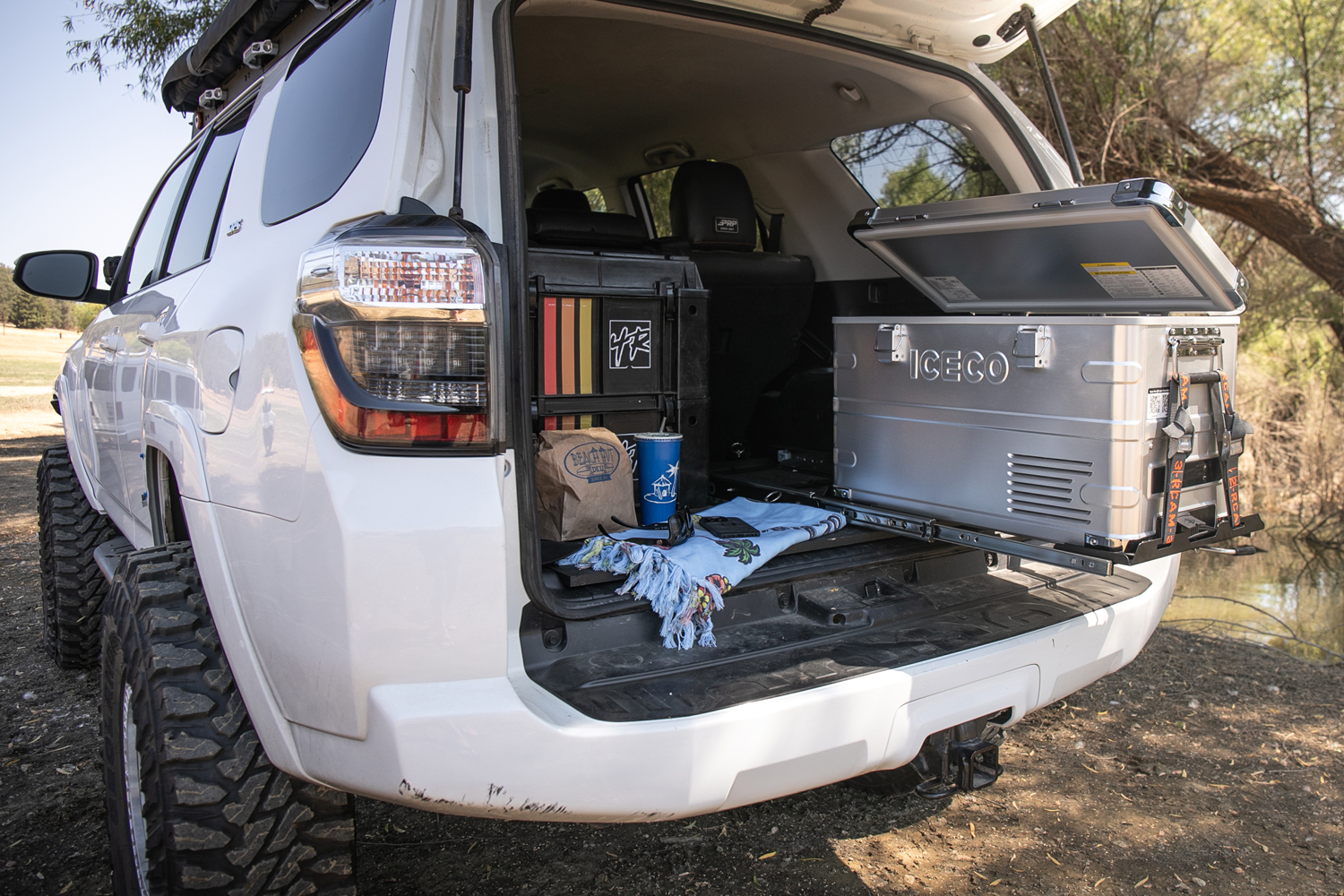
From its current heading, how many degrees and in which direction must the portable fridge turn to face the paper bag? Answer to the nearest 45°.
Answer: approximately 45° to its right

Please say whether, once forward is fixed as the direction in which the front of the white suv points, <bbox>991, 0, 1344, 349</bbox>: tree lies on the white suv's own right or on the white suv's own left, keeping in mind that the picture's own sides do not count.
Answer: on the white suv's own right

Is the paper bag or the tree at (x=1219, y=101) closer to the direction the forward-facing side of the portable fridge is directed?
the paper bag

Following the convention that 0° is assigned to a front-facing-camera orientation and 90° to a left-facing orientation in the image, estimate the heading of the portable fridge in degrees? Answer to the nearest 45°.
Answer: approximately 45°

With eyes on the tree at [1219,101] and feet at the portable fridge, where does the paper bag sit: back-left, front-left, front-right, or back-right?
back-left

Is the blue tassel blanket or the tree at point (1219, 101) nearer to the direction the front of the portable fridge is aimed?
the blue tassel blanket

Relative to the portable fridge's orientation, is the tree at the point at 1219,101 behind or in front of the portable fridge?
behind

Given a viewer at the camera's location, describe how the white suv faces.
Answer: facing away from the viewer and to the left of the viewer
